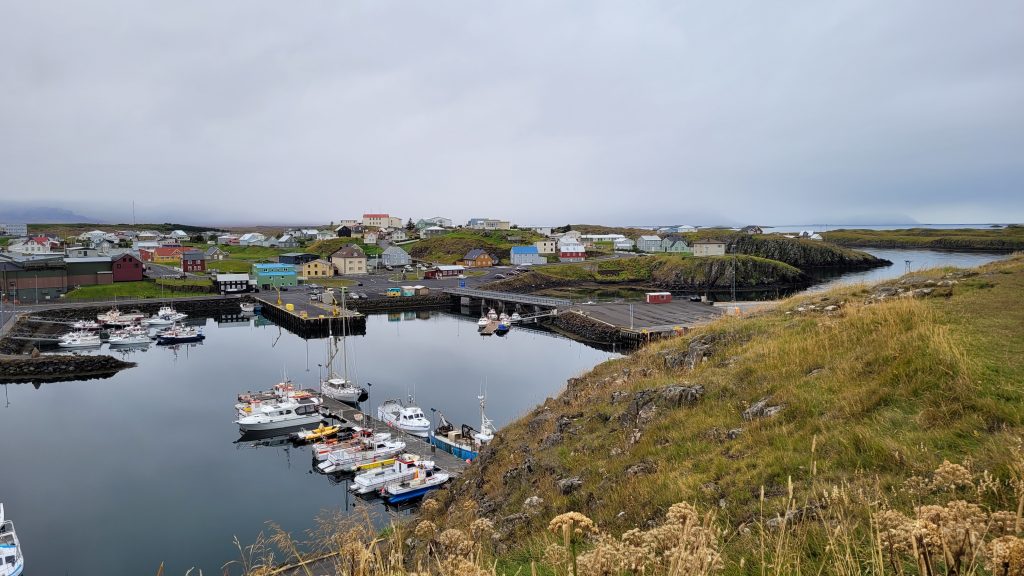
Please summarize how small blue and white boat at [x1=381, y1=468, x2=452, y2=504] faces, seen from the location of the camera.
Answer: facing away from the viewer and to the right of the viewer

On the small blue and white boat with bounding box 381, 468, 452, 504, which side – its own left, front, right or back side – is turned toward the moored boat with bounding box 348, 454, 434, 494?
left

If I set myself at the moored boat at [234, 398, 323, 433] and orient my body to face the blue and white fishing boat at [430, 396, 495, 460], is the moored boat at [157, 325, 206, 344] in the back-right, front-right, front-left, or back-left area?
back-left

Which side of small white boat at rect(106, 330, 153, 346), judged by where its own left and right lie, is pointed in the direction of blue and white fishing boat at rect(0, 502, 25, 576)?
right

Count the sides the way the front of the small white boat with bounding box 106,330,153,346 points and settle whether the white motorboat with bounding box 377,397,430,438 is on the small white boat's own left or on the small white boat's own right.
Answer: on the small white boat's own right

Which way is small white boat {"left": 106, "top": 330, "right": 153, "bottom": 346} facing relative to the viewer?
to the viewer's right

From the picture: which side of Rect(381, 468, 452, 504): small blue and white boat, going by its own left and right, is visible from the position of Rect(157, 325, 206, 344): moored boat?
left
